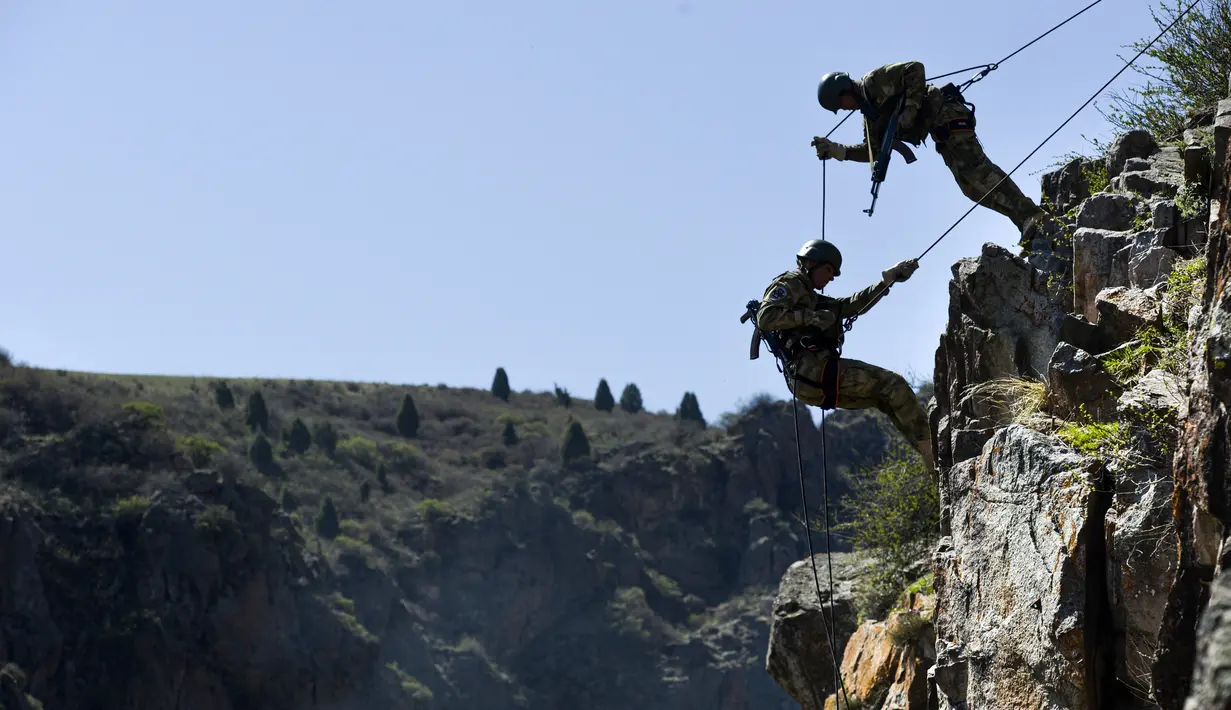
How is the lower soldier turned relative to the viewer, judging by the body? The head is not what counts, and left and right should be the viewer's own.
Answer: facing to the right of the viewer

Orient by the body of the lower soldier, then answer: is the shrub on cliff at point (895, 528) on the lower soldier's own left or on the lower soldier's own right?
on the lower soldier's own left
